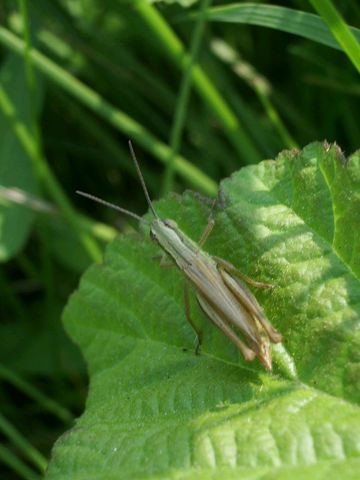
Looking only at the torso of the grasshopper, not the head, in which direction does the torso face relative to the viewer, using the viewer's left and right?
facing away from the viewer and to the left of the viewer

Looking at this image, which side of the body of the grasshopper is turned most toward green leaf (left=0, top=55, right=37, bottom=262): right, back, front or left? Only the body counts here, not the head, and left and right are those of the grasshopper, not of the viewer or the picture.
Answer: front
